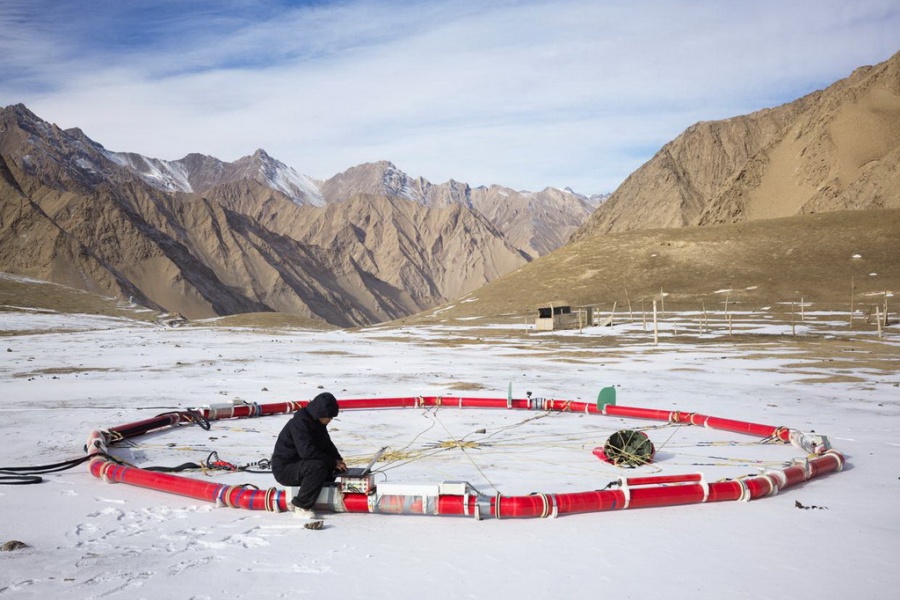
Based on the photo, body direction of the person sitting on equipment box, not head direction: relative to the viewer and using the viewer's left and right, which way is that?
facing to the right of the viewer
